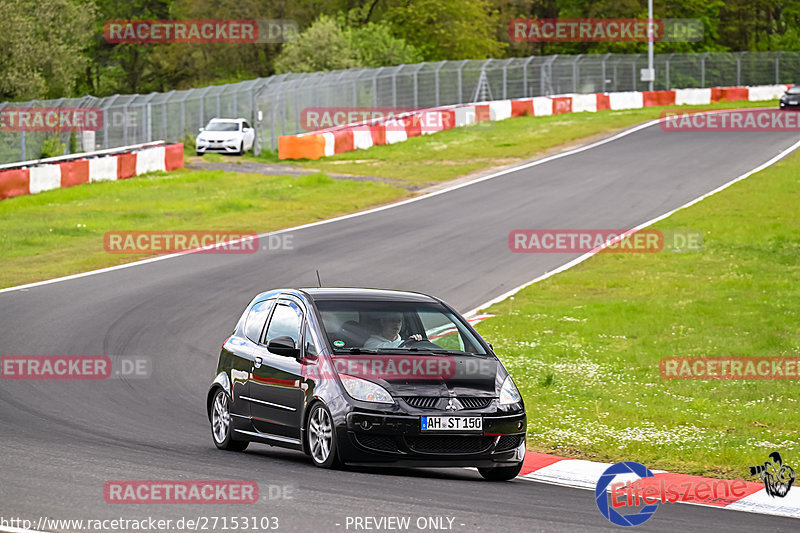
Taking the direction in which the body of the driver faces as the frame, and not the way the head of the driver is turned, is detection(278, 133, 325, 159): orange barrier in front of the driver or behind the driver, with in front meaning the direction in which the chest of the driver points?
behind

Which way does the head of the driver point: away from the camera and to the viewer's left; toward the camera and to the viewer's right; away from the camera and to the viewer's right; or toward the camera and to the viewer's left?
toward the camera and to the viewer's right

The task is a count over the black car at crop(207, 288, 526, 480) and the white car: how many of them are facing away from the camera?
0

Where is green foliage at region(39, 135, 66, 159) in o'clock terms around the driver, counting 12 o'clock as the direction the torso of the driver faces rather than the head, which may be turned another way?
The green foliage is roughly at 7 o'clock from the driver.

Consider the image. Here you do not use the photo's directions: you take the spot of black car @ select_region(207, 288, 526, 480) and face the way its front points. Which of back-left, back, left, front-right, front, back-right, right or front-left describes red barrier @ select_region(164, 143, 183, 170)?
back-left

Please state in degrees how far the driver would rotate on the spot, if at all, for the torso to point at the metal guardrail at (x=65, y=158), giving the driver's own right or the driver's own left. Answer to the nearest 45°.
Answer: approximately 135° to the driver's own left

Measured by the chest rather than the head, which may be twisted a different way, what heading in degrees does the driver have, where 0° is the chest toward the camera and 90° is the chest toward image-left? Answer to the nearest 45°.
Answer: approximately 315°

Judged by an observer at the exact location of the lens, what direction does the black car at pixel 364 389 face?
facing the viewer and to the right of the viewer

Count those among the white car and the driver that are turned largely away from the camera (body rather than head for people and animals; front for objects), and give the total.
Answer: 0

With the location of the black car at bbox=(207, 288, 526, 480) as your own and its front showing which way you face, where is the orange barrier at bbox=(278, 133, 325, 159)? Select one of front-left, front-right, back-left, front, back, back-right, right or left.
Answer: back-left

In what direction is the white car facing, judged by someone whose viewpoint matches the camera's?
facing the viewer and to the left of the viewer
